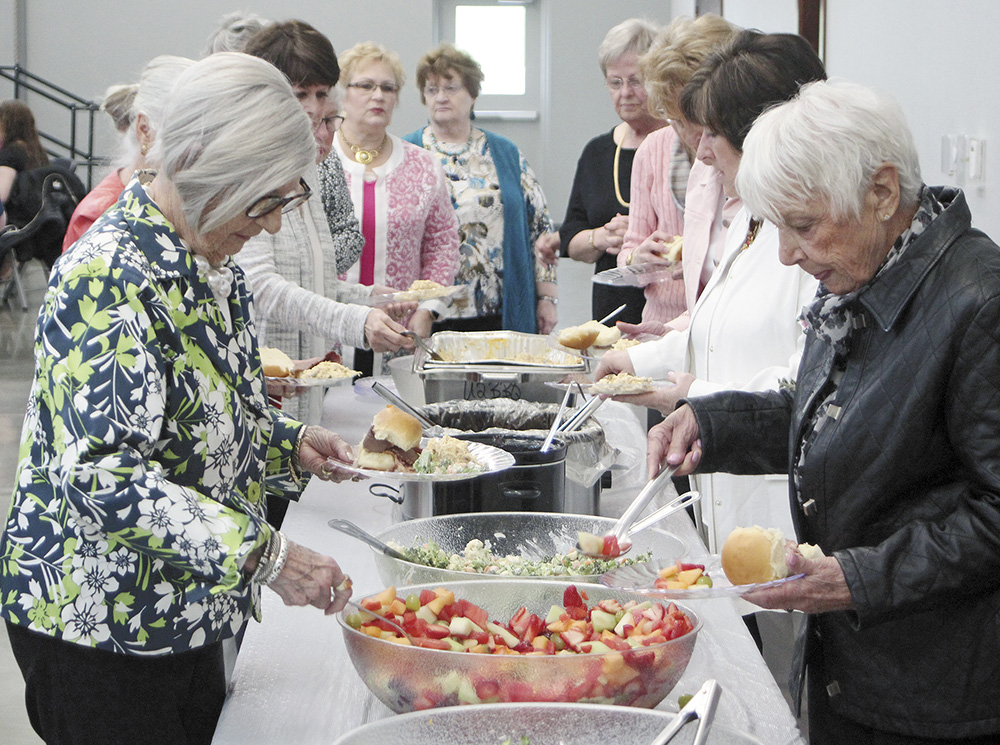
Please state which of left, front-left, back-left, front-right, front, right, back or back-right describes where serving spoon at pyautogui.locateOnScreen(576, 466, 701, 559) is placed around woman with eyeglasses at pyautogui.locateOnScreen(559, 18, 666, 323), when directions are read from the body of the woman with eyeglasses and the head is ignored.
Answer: front

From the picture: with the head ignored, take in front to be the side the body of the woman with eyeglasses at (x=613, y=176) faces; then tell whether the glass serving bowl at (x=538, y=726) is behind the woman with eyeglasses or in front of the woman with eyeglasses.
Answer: in front

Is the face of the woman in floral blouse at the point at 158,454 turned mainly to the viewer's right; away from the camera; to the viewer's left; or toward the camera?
to the viewer's right

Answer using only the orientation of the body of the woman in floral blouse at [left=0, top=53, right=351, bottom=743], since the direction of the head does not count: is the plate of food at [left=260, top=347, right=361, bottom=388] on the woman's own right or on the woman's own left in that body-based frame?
on the woman's own left

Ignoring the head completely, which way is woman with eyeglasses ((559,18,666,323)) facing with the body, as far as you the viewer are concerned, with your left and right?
facing the viewer

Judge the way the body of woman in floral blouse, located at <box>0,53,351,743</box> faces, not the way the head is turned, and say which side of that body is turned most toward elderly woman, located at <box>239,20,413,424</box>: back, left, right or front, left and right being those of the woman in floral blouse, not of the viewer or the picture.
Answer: left

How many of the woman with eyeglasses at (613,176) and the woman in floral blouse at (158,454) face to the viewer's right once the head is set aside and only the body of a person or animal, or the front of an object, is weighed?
1

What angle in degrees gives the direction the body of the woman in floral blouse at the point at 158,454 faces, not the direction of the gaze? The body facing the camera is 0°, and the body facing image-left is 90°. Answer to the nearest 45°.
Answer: approximately 270°

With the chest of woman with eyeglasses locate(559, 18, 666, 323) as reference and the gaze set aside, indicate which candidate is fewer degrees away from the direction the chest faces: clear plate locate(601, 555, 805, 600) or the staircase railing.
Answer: the clear plate

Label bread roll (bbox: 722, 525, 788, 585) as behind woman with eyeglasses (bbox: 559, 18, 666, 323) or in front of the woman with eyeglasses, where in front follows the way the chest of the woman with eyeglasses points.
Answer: in front

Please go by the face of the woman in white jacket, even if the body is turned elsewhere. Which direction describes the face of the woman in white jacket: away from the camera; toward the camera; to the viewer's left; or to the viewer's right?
to the viewer's left

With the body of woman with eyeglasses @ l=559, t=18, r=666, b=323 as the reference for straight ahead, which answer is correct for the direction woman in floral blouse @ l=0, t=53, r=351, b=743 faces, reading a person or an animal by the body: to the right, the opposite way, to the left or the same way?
to the left

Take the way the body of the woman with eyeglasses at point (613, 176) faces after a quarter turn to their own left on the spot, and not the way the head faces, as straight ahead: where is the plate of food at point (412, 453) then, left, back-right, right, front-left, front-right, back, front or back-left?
right
